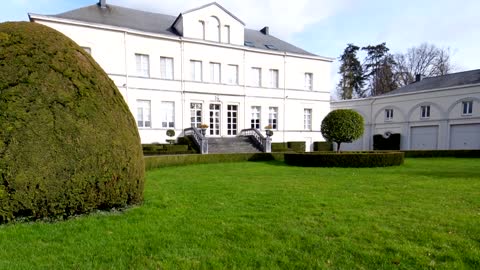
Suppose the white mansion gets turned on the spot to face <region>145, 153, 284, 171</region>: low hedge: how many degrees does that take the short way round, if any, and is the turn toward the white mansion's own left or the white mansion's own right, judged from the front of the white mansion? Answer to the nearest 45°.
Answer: approximately 45° to the white mansion's own right

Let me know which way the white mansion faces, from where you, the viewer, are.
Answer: facing the viewer and to the right of the viewer

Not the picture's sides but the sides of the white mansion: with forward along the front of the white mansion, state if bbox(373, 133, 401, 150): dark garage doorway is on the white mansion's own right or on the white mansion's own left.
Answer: on the white mansion's own left

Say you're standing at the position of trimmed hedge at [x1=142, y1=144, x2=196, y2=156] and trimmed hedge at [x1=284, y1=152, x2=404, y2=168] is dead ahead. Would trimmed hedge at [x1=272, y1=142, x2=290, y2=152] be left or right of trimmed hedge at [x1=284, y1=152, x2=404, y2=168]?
left

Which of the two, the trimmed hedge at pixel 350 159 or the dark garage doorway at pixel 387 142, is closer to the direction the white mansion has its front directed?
the trimmed hedge

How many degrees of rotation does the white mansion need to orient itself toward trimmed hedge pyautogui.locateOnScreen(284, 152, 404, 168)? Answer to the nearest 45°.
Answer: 0° — it already faces it
